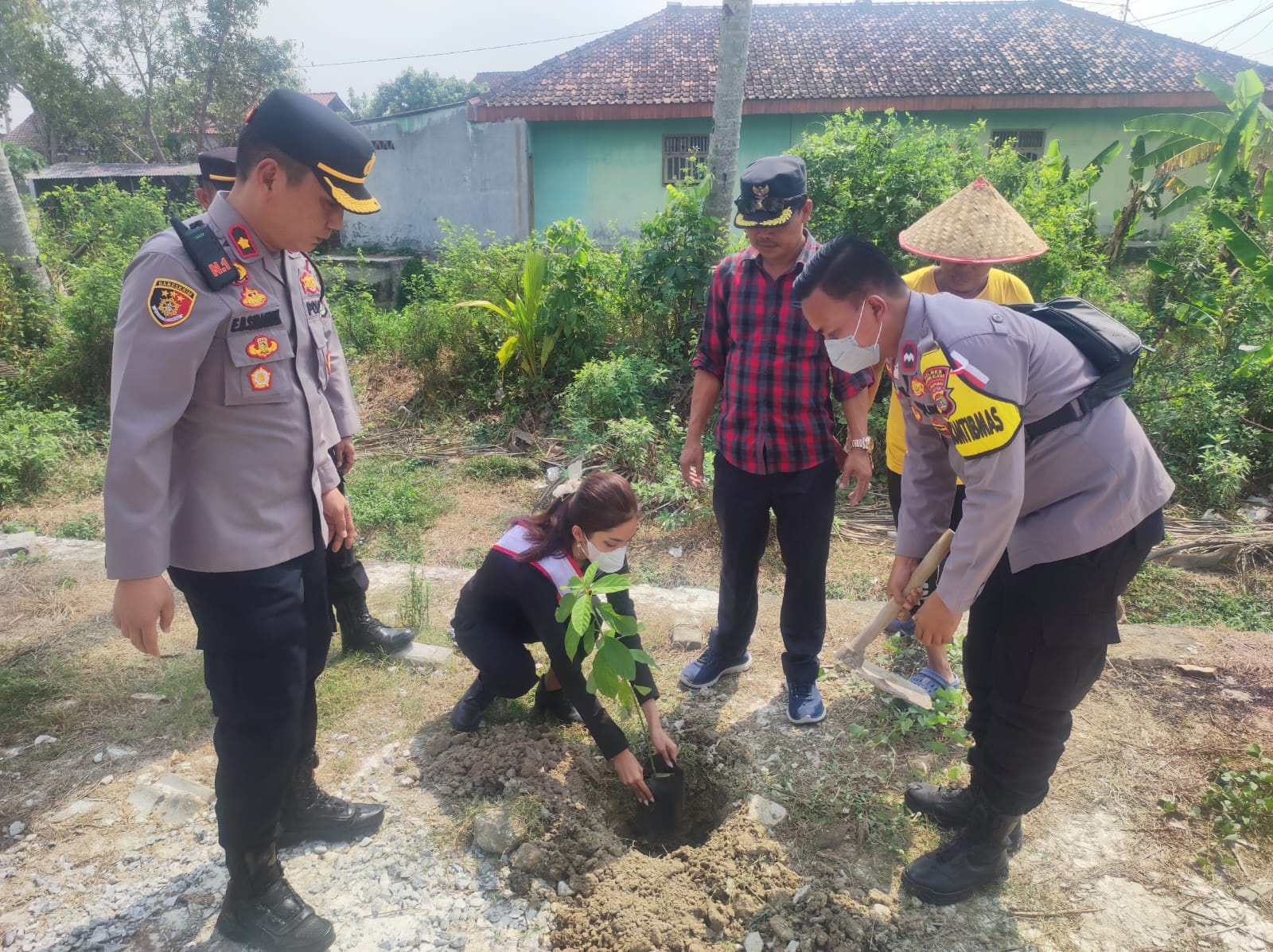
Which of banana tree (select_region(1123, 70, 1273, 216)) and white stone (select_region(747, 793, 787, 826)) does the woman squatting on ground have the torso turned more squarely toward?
the white stone

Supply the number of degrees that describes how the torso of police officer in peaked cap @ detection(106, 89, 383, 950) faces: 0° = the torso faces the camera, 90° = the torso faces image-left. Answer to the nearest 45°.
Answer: approximately 315°

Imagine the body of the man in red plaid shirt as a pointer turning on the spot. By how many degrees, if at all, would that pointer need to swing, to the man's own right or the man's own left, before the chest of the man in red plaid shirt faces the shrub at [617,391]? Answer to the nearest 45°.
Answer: approximately 180°

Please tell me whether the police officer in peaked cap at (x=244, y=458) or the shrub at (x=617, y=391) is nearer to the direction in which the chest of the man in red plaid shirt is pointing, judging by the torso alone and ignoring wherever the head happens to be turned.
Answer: the police officer in peaked cap

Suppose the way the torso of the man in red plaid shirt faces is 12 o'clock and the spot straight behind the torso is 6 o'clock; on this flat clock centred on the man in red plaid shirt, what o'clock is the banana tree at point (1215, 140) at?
The banana tree is roughly at 7 o'clock from the man in red plaid shirt.

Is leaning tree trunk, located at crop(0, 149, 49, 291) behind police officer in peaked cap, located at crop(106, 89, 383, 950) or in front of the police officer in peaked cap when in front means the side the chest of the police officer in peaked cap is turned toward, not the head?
behind

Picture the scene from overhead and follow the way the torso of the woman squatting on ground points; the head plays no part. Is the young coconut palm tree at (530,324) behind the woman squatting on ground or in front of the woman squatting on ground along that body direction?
behind

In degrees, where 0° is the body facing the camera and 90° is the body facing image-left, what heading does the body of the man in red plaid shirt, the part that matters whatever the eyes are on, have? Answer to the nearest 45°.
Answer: approximately 0°

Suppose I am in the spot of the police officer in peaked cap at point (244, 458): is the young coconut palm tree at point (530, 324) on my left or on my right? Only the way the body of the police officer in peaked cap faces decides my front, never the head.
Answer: on my left

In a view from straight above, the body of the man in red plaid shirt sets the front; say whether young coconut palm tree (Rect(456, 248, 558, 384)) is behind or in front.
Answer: behind
